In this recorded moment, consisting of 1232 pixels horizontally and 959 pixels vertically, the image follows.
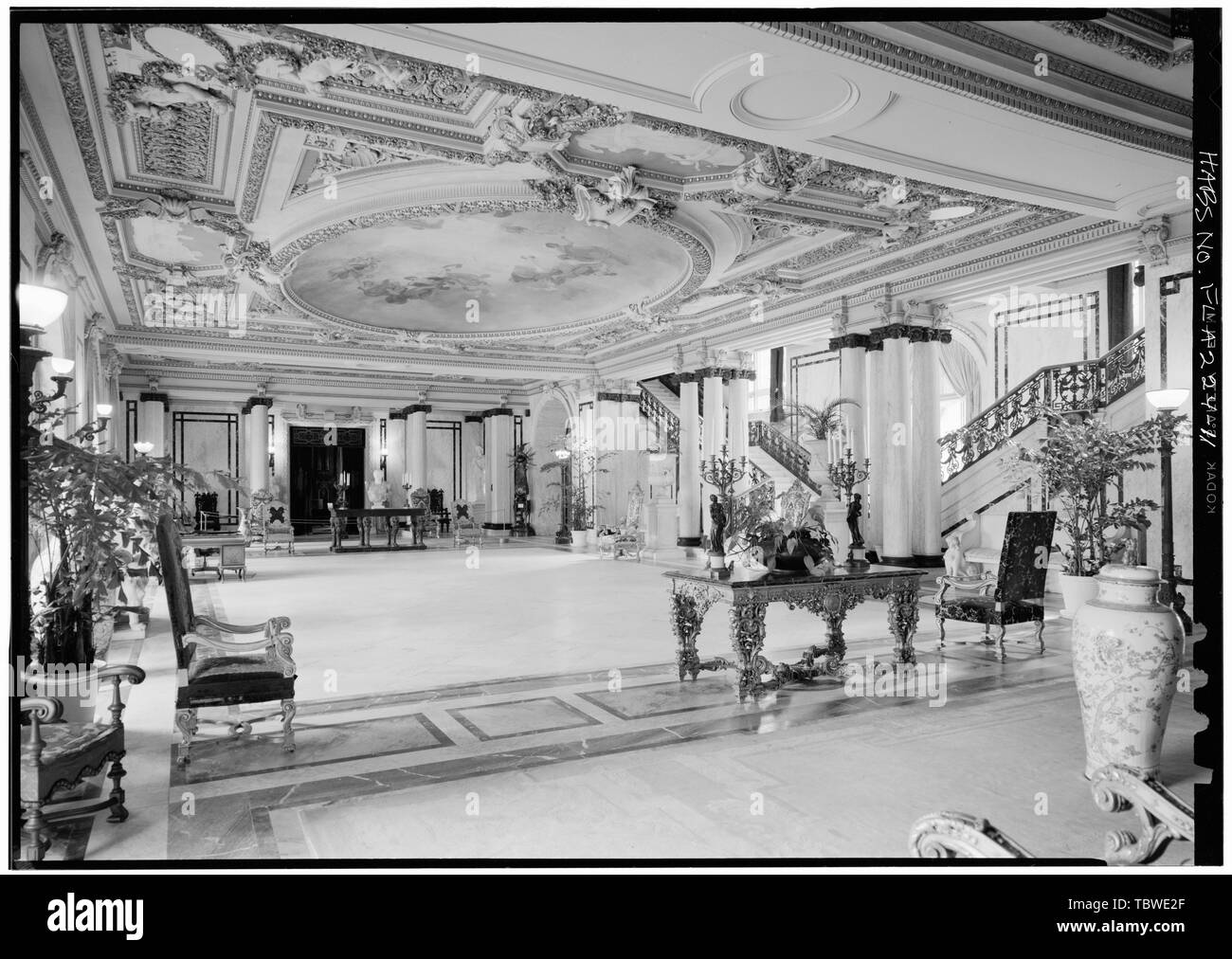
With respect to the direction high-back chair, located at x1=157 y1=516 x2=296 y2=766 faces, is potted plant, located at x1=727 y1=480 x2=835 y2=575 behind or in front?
in front

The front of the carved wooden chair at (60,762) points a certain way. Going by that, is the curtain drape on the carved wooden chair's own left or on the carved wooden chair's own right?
on the carved wooden chair's own left

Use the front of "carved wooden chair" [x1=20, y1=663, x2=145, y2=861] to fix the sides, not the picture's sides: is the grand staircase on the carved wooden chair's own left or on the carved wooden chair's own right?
on the carved wooden chair's own left

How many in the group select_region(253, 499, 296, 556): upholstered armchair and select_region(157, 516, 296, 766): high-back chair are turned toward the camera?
1

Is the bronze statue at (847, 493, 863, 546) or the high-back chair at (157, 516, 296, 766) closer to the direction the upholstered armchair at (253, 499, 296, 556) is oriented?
the high-back chair

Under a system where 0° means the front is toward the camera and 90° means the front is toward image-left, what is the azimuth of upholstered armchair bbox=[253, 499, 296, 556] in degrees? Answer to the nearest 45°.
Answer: approximately 0°

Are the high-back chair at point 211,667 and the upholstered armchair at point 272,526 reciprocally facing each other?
no

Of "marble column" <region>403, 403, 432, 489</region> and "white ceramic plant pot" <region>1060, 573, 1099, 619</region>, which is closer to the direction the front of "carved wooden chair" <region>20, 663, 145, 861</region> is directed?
the white ceramic plant pot

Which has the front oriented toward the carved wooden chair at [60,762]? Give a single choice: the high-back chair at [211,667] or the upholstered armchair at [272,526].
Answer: the upholstered armchair

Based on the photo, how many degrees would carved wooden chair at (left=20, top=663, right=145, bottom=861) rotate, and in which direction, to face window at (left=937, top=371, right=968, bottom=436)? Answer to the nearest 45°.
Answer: approximately 90° to its left

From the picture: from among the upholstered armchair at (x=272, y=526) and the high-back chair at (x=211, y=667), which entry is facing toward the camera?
the upholstered armchair

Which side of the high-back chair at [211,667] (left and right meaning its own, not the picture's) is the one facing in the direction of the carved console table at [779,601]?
front

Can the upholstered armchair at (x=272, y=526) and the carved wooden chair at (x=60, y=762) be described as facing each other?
no

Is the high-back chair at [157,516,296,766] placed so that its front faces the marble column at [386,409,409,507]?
no

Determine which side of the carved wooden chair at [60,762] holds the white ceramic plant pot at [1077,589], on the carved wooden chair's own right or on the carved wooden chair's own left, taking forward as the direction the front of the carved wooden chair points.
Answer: on the carved wooden chair's own left

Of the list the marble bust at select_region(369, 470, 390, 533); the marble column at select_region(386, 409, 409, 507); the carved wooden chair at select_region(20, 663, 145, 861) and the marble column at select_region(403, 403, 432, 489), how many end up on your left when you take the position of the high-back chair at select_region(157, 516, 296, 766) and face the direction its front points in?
3

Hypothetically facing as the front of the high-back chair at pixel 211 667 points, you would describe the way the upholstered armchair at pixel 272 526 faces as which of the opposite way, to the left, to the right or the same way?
to the right

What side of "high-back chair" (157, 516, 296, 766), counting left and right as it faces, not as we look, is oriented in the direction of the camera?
right

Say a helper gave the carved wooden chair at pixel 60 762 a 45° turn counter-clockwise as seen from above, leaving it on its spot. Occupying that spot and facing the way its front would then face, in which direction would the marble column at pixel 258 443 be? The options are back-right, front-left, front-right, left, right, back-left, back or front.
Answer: left

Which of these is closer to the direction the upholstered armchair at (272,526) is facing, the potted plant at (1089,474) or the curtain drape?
the potted plant
